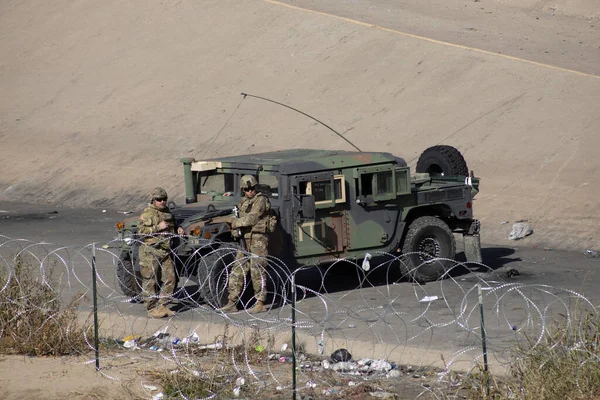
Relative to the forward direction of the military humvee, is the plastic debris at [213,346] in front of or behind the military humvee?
in front

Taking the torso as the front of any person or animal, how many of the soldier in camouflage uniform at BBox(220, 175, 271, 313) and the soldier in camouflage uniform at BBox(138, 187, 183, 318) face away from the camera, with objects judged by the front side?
0

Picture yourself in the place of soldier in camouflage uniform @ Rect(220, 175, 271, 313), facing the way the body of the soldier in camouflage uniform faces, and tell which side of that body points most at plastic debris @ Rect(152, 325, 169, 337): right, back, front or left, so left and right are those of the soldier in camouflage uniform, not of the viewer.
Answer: front

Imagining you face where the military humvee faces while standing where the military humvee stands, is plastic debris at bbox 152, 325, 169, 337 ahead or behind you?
ahead

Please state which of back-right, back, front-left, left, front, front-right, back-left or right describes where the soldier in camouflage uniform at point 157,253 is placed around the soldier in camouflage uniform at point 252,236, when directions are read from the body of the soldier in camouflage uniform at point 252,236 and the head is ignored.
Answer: front-right

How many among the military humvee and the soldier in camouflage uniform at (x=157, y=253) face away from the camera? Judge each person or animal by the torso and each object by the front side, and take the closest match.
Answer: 0

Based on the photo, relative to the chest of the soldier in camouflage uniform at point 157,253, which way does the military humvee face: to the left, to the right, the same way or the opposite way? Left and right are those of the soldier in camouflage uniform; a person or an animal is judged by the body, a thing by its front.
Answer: to the right
